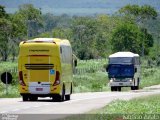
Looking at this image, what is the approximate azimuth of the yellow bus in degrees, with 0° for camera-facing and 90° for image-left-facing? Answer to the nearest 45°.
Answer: approximately 180°
